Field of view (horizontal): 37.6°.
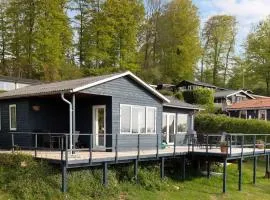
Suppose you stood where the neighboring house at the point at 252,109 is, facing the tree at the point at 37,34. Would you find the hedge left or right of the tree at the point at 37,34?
left

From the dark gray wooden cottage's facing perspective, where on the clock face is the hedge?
The hedge is roughly at 9 o'clock from the dark gray wooden cottage.

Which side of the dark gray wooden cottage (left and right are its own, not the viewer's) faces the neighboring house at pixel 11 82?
back

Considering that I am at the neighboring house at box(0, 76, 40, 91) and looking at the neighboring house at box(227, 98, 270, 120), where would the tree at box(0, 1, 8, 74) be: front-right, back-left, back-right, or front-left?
back-left

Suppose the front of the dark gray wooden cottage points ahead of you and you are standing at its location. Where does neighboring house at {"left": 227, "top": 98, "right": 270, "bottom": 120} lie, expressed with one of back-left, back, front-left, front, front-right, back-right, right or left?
left

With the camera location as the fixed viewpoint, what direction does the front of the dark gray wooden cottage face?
facing the viewer and to the right of the viewer
